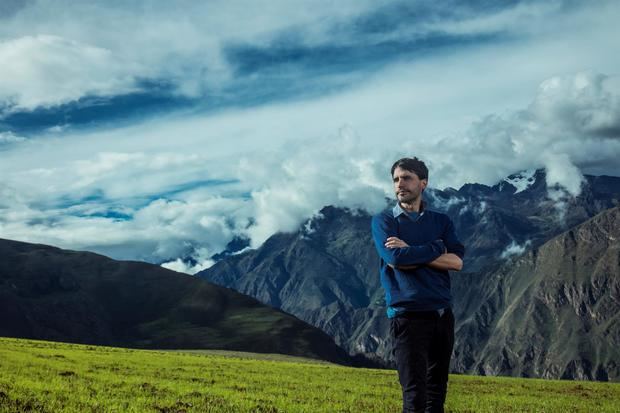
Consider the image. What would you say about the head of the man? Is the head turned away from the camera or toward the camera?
toward the camera

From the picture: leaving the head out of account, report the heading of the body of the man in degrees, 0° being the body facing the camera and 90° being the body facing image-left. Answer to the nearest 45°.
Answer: approximately 0°
